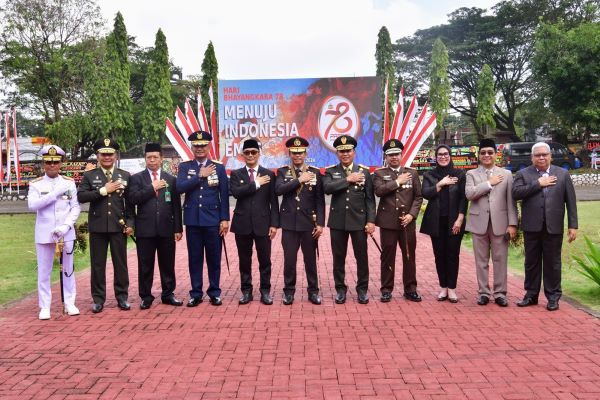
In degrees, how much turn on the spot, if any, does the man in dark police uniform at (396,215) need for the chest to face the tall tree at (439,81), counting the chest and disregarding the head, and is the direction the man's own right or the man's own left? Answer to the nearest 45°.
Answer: approximately 180°

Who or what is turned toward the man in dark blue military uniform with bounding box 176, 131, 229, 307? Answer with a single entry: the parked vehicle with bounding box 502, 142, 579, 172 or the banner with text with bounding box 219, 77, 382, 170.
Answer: the banner with text

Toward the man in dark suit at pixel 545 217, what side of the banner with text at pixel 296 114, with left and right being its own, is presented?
front

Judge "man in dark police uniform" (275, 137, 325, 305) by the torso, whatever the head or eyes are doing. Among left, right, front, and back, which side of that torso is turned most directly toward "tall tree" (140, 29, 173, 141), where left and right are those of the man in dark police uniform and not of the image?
back

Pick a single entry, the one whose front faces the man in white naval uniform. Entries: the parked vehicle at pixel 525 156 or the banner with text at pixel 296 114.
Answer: the banner with text

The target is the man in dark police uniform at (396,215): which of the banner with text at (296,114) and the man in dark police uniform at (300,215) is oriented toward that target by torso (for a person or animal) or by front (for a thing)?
the banner with text

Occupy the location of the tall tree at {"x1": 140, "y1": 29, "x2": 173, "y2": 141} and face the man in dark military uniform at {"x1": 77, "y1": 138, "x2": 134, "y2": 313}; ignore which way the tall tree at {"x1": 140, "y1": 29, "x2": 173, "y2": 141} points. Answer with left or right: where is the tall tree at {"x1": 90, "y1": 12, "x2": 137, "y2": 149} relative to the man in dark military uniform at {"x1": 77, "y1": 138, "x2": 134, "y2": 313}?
right

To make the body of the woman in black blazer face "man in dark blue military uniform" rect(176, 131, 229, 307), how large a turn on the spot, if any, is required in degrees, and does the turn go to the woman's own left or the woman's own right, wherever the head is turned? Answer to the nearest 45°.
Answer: approximately 90° to the woman's own right

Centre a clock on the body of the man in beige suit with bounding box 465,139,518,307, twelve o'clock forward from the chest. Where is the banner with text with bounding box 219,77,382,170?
The banner with text is roughly at 5 o'clock from the man in beige suit.
